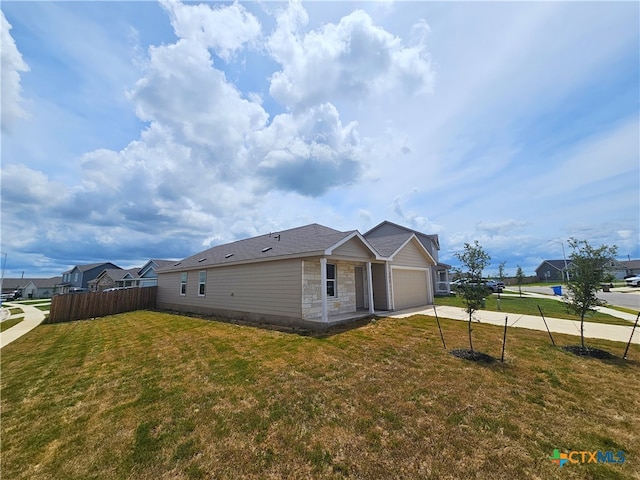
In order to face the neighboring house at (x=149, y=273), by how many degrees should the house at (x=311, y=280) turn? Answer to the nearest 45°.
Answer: approximately 180°

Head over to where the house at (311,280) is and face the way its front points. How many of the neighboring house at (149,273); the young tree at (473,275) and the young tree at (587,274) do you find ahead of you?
2

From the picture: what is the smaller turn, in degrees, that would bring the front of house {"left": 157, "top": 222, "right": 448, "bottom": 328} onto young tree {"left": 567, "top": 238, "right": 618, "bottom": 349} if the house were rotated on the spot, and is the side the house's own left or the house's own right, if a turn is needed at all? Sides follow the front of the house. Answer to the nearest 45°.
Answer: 0° — it already faces it

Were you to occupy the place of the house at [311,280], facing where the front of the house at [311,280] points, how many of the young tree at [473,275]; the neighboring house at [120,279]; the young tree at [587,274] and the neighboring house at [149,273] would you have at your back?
2

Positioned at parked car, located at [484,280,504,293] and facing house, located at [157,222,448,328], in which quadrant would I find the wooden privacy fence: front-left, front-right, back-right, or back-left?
front-right

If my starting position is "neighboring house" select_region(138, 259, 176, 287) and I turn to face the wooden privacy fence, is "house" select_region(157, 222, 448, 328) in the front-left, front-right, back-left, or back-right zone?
front-left

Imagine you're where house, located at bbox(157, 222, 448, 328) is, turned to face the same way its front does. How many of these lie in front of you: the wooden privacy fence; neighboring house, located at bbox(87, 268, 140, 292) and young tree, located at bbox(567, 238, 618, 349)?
1

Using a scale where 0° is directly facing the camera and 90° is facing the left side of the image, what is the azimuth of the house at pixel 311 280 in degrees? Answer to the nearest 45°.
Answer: approximately 315°

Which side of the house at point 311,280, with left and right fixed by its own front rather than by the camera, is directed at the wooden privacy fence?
back

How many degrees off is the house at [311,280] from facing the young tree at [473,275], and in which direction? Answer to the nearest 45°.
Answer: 0° — it already faces it

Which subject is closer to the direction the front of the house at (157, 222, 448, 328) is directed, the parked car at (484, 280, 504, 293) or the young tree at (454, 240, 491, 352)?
the young tree

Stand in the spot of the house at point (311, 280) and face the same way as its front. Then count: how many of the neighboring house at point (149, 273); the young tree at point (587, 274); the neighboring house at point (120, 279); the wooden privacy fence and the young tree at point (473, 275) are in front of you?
2

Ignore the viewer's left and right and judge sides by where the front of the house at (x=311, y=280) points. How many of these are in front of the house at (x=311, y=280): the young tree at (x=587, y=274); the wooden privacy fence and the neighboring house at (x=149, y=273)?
1

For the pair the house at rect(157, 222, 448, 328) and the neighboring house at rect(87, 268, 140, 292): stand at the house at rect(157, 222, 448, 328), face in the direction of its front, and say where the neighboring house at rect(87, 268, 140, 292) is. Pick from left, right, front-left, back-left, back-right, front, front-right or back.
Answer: back

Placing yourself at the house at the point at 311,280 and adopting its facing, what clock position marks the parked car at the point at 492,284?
The parked car is roughly at 10 o'clock from the house.

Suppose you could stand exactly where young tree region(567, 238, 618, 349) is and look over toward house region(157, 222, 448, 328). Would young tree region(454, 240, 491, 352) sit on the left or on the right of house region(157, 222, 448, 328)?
left
